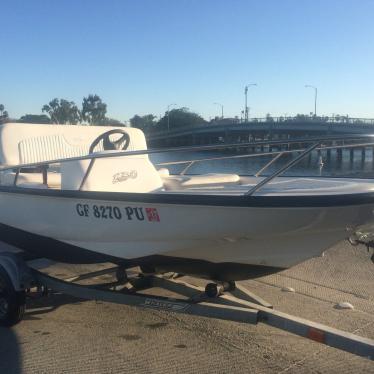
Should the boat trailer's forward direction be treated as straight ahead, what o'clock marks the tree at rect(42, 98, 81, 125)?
The tree is roughly at 7 o'clock from the boat trailer.

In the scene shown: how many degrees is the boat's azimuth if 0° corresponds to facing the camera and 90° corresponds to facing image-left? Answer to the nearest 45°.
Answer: approximately 315°

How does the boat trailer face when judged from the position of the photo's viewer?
facing the viewer and to the right of the viewer

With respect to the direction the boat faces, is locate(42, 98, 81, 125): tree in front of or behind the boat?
behind
